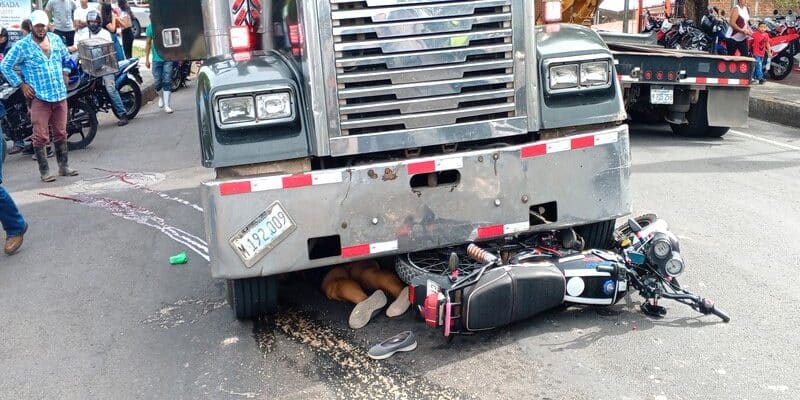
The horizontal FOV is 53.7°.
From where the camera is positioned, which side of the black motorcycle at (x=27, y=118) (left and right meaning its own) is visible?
right

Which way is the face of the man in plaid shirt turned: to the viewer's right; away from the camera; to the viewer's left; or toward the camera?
toward the camera

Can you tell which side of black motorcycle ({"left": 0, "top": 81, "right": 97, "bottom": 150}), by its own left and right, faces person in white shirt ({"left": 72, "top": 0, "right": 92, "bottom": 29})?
right

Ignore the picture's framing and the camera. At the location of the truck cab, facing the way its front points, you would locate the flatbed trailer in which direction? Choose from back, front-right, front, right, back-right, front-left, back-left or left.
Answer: back-left

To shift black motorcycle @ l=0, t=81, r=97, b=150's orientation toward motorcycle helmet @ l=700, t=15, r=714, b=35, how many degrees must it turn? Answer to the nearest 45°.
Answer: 0° — it already faces it

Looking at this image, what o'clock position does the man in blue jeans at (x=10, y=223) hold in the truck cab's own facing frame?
The man in blue jeans is roughly at 4 o'clock from the truck cab.

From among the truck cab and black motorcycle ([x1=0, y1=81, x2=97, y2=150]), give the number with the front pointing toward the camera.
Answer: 1

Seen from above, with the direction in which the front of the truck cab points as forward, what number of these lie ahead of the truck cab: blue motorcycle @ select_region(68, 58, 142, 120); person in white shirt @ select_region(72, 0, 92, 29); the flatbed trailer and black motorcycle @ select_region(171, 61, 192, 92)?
0

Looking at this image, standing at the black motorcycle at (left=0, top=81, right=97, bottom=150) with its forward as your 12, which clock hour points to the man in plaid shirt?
The man in plaid shirt is roughly at 9 o'clock from the black motorcycle.

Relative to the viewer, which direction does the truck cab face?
toward the camera

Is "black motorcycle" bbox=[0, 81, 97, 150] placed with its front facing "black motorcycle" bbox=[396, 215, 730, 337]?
no

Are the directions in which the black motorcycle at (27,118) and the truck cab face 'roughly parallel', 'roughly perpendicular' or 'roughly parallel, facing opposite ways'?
roughly perpendicular
